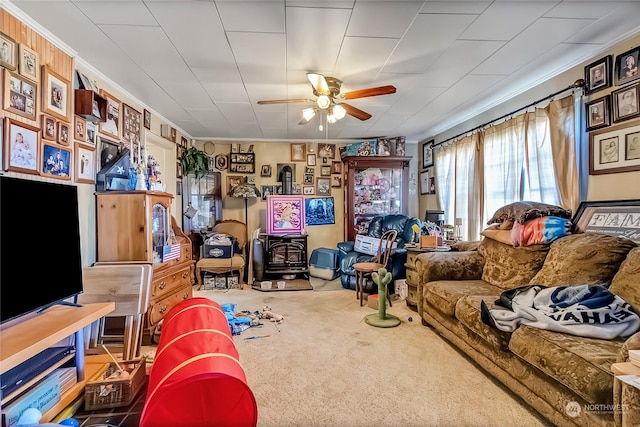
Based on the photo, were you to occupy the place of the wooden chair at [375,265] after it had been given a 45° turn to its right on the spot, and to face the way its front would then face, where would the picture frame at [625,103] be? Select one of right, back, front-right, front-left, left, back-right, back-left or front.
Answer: back

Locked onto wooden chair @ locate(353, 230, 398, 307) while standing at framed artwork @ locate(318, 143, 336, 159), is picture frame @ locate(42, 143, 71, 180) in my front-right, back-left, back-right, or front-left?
front-right

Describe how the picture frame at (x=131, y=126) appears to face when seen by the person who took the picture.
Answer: facing the viewer and to the right of the viewer

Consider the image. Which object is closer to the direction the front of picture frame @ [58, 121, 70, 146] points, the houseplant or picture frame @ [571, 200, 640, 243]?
the picture frame

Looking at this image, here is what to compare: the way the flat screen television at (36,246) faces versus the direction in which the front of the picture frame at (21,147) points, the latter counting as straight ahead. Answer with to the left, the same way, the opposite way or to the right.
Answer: the same way

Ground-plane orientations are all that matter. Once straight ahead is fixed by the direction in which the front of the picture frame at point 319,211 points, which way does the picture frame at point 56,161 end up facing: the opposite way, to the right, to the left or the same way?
to the left

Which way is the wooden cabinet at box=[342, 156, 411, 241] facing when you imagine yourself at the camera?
facing the viewer

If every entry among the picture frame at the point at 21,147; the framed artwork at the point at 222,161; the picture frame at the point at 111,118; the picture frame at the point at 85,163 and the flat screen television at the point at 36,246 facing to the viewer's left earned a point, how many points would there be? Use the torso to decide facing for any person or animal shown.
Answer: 0

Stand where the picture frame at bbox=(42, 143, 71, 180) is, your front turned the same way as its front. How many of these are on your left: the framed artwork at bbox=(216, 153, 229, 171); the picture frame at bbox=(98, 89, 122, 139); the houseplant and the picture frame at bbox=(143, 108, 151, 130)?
4

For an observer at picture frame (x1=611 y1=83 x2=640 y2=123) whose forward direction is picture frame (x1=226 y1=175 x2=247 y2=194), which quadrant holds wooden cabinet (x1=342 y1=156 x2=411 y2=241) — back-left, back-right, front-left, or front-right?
front-right

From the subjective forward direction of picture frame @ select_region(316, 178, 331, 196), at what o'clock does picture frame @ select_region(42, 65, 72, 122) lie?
picture frame @ select_region(42, 65, 72, 122) is roughly at 1 o'clock from picture frame @ select_region(316, 178, 331, 196).

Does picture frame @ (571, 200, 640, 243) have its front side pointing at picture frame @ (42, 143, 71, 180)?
yes

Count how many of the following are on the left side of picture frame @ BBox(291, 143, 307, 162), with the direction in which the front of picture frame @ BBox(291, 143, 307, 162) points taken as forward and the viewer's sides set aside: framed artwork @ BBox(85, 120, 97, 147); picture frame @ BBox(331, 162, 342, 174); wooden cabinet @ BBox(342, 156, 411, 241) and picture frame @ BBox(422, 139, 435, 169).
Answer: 3

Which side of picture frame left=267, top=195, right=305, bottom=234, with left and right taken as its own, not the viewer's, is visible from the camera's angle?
front

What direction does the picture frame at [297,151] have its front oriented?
toward the camera

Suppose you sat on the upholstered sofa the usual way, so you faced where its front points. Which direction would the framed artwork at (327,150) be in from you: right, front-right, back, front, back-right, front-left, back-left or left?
right

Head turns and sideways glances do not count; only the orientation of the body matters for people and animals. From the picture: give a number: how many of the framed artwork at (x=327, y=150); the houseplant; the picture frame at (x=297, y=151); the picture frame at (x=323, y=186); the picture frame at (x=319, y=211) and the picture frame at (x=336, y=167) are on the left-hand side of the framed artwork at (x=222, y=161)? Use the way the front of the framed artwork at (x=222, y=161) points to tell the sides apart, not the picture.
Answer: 5

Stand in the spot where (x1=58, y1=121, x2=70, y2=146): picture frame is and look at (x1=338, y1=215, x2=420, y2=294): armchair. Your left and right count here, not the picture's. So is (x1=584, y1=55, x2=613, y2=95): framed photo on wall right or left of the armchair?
right
